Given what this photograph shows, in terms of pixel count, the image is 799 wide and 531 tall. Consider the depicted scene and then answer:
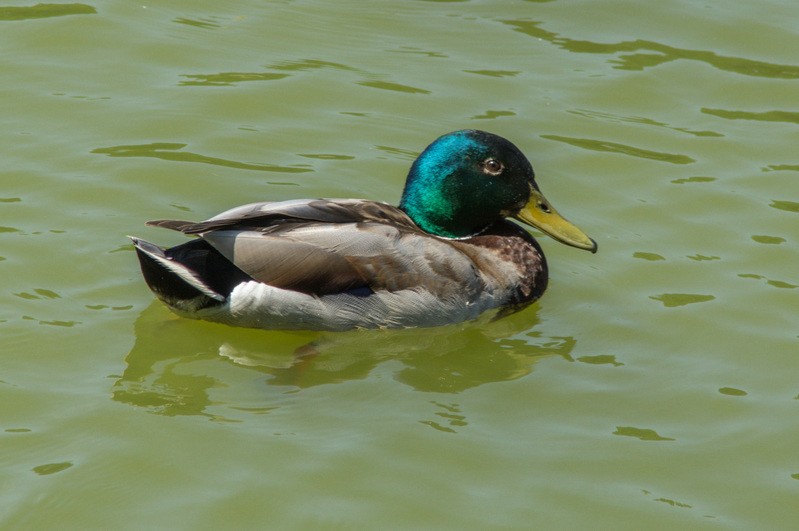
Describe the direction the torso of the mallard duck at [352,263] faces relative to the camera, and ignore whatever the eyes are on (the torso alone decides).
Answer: to the viewer's right
